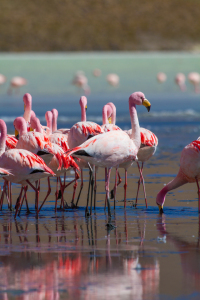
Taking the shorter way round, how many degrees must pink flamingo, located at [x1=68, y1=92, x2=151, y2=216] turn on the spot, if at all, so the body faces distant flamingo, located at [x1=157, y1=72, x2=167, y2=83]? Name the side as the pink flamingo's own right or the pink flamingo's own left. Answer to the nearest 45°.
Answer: approximately 90° to the pink flamingo's own left

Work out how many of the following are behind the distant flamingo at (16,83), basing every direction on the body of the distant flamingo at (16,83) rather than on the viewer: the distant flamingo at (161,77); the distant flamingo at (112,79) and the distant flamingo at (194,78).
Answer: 3

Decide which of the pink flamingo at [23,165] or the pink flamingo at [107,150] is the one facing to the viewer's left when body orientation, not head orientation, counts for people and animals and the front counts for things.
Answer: the pink flamingo at [23,165]

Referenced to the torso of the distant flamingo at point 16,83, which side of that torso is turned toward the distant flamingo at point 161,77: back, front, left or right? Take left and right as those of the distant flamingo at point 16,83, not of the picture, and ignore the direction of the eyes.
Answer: back

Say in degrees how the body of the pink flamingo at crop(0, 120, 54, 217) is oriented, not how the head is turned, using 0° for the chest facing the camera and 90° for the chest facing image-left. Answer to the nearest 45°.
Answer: approximately 90°

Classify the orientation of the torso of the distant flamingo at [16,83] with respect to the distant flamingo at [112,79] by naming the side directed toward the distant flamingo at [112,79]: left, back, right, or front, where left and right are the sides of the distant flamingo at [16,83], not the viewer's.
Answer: back

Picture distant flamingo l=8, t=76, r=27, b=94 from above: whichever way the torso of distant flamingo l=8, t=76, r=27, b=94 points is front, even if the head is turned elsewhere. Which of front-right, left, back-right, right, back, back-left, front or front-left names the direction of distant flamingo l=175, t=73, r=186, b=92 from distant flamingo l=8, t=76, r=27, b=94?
back

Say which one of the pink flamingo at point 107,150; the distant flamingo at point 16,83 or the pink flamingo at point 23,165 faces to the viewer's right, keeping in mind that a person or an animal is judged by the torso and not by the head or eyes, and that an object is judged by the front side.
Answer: the pink flamingo at point 107,150

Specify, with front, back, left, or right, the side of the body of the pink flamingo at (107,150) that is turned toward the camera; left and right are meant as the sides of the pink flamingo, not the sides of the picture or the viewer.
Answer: right

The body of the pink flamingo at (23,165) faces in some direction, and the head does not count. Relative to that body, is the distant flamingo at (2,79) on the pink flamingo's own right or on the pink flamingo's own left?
on the pink flamingo's own right

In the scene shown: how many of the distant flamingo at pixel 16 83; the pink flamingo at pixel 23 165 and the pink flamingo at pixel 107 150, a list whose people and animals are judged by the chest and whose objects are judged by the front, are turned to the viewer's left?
2

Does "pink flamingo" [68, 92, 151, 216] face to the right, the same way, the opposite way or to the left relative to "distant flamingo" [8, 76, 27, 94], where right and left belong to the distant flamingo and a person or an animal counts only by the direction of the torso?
the opposite way

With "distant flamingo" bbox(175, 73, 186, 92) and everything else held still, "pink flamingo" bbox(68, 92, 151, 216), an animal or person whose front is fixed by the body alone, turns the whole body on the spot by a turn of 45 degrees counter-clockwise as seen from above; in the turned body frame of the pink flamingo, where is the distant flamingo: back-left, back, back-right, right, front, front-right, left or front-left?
front-left

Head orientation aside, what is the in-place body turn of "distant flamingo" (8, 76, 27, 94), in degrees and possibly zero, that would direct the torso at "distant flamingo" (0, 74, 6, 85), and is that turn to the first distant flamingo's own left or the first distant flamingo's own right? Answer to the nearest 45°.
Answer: approximately 45° to the first distant flamingo's own right
